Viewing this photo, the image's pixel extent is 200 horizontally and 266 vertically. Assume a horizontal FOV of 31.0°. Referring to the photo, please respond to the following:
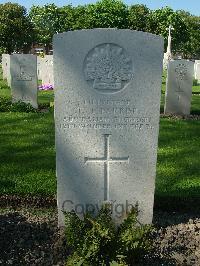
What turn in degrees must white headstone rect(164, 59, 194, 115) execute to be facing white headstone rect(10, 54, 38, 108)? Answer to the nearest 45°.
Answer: approximately 90° to its right

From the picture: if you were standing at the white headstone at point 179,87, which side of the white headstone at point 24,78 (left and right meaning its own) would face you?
left

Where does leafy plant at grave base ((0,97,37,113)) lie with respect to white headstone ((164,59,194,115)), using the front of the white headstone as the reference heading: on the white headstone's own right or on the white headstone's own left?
on the white headstone's own right

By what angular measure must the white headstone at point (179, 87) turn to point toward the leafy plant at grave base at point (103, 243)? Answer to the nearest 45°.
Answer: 0° — it already faces it

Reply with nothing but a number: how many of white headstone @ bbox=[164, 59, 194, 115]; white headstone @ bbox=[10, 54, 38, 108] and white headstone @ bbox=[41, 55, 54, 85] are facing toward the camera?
3

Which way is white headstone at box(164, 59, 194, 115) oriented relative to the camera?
toward the camera

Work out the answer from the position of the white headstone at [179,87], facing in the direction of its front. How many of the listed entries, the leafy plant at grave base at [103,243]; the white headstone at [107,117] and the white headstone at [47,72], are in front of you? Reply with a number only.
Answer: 2

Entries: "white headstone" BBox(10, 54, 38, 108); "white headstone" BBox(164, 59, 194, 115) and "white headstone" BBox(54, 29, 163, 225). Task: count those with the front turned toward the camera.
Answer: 3

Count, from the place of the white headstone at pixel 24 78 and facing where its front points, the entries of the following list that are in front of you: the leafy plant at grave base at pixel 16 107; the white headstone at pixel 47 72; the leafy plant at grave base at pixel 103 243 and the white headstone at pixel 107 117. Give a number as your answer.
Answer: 3

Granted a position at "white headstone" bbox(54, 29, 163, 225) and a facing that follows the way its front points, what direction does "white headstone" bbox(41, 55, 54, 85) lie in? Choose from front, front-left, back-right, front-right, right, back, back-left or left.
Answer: back

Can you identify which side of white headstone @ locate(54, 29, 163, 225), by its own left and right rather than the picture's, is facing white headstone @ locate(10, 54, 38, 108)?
back

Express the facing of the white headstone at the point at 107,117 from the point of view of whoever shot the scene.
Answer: facing the viewer

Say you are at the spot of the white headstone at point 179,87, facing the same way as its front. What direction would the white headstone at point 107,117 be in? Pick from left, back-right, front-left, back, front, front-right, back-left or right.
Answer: front

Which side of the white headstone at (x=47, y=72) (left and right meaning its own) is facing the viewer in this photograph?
front

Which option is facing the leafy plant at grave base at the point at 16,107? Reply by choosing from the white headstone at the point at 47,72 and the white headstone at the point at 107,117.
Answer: the white headstone at the point at 47,72

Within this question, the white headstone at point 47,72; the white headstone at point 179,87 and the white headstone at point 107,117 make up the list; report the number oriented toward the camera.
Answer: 3
